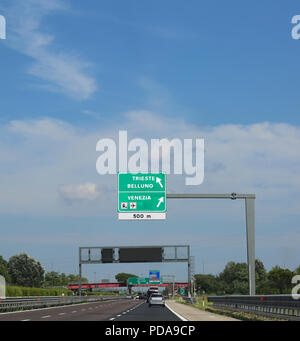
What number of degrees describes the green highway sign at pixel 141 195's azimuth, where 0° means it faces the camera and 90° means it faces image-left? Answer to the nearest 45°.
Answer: approximately 0°

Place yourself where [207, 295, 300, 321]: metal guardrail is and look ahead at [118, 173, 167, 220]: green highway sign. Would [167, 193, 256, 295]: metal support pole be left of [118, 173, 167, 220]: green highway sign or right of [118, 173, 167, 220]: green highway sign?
right

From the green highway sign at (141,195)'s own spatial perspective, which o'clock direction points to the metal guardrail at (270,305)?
The metal guardrail is roughly at 11 o'clock from the green highway sign.

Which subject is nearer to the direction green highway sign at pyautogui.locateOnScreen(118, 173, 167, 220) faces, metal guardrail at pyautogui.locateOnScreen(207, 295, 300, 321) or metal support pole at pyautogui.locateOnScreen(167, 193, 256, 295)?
the metal guardrail

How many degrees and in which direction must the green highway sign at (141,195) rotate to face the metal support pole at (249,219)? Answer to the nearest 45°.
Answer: approximately 90° to its left
